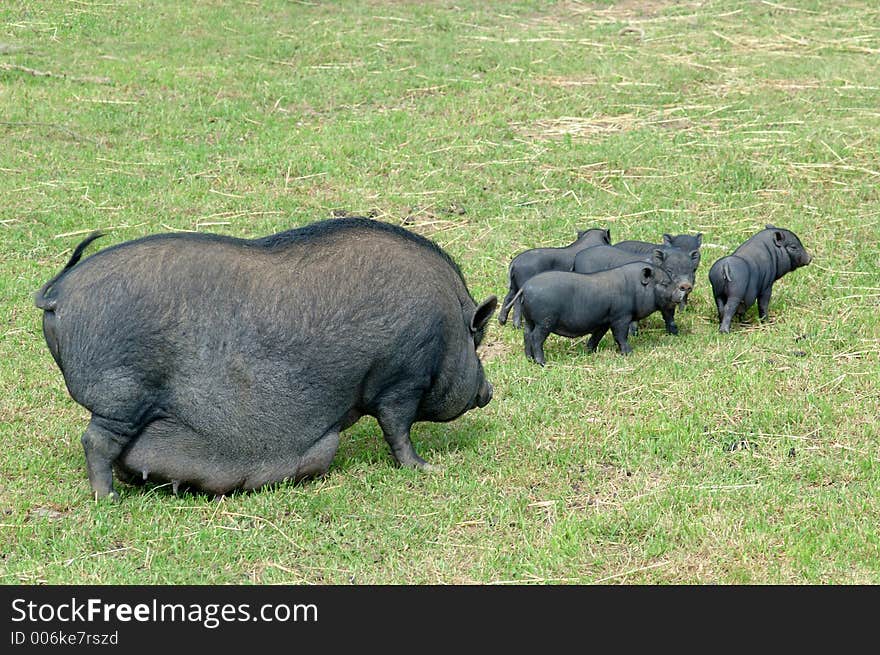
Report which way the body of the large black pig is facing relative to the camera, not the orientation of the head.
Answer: to the viewer's right
